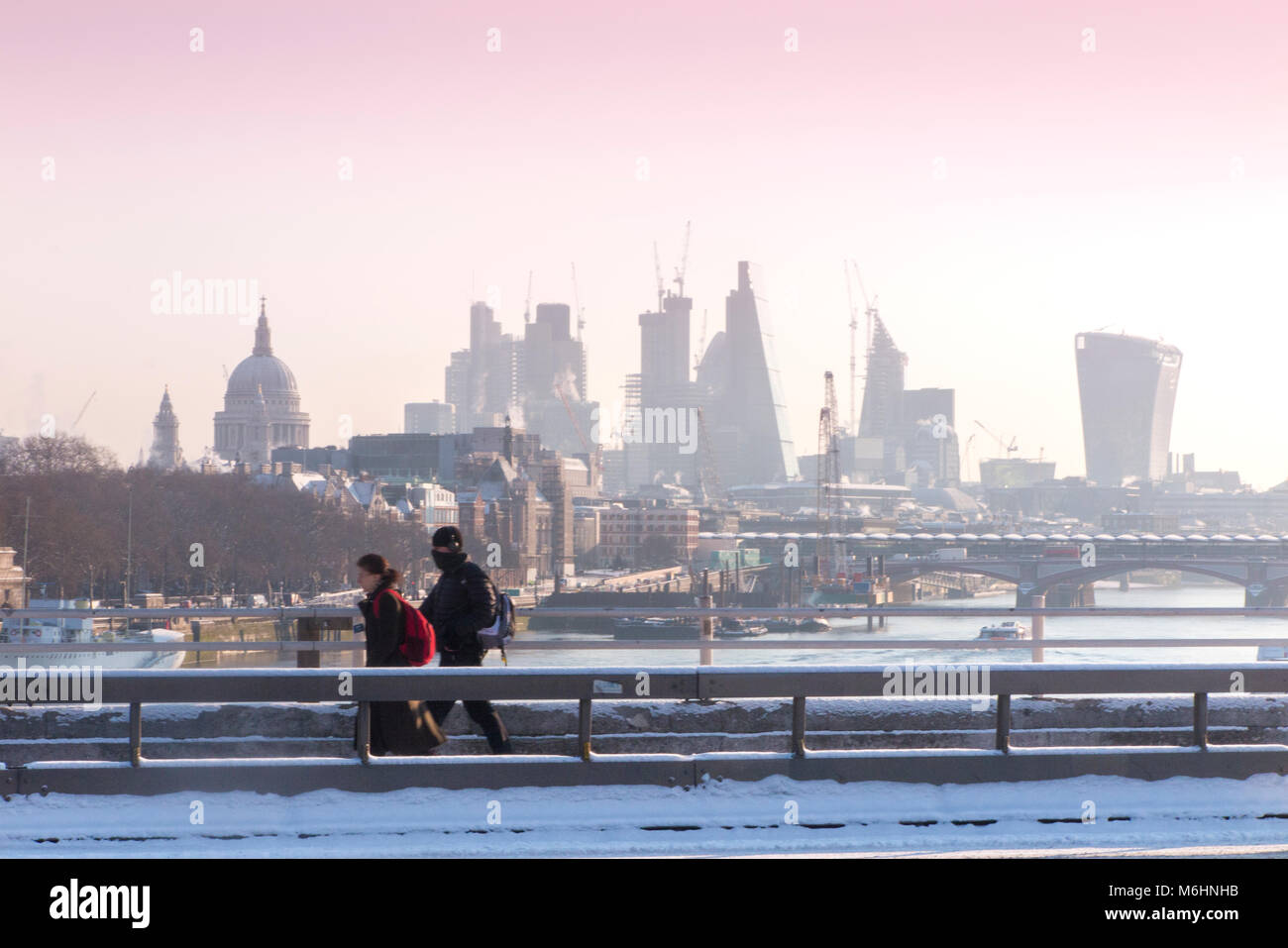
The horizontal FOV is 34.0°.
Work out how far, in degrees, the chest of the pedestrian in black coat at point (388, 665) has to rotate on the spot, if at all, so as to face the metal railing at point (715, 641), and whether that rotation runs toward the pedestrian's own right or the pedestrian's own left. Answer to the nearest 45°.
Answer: approximately 135° to the pedestrian's own right

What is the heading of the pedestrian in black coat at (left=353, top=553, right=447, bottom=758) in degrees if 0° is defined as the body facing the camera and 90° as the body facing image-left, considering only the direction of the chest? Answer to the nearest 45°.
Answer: approximately 90°

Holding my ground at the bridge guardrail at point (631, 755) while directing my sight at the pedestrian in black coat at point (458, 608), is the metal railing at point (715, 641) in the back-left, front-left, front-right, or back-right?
front-right
